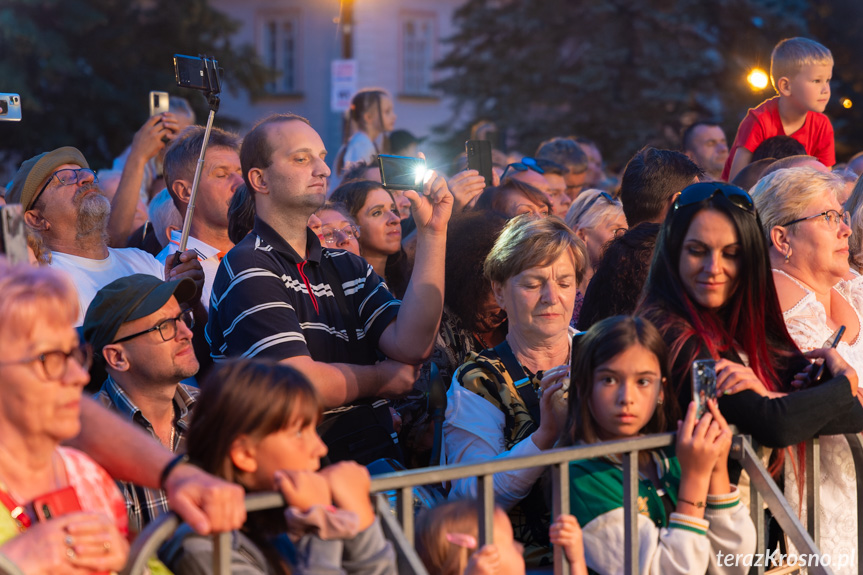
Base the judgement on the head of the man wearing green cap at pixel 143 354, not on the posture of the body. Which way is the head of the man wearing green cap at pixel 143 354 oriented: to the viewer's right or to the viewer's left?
to the viewer's right

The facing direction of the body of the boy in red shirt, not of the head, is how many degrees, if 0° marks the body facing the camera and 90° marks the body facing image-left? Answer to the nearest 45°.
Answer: approximately 315°

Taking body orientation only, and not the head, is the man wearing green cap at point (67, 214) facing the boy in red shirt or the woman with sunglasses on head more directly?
the woman with sunglasses on head

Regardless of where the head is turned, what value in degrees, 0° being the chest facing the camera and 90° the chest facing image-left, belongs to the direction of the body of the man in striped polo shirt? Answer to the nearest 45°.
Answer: approximately 315°

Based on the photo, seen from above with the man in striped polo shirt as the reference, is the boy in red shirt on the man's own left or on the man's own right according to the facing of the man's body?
on the man's own left

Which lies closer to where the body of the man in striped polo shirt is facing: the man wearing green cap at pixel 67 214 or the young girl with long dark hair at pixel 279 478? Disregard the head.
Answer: the young girl with long dark hair

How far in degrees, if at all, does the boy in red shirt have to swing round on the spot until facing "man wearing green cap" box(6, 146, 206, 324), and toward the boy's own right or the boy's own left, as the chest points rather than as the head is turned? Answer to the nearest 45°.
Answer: approximately 90° to the boy's own right
